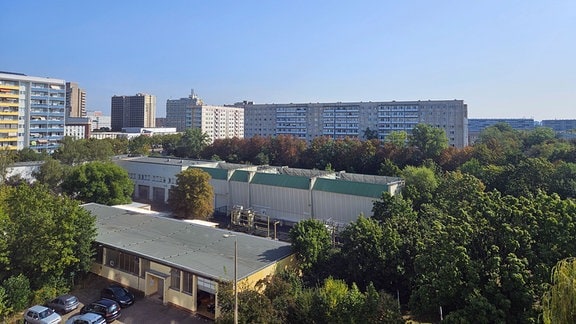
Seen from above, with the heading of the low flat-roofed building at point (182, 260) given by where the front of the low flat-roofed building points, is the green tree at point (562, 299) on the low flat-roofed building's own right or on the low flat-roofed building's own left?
on the low flat-roofed building's own left

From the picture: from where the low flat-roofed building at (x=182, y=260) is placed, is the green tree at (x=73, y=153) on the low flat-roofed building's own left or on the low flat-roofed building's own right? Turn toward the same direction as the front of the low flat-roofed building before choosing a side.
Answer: on the low flat-roofed building's own right

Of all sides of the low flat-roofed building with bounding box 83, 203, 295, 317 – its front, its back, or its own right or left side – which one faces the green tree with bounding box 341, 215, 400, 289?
left

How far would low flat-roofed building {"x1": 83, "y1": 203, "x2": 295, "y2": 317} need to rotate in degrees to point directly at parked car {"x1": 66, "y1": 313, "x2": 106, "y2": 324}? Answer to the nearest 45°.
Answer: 0° — it already faces it

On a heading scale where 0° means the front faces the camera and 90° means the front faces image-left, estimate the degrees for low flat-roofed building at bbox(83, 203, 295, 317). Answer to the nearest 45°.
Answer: approximately 45°
